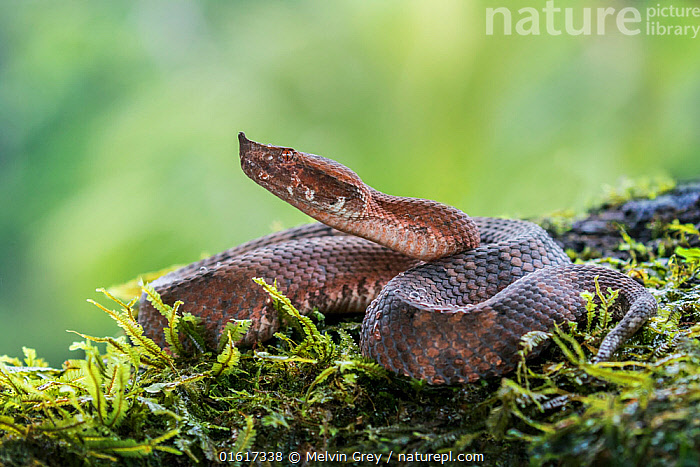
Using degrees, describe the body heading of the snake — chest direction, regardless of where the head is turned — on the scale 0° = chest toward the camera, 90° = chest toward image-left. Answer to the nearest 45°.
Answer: approximately 90°
